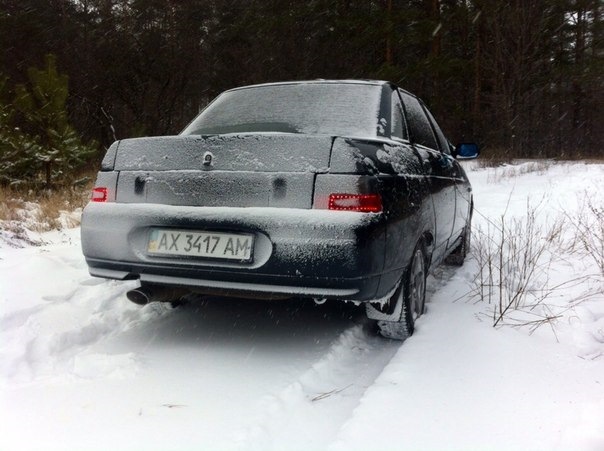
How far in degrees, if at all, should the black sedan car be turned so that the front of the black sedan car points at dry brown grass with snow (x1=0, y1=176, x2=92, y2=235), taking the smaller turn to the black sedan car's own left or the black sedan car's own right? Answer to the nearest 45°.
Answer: approximately 90° to the black sedan car's own left

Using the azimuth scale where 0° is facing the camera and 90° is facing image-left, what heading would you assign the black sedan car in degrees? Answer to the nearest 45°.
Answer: approximately 225°

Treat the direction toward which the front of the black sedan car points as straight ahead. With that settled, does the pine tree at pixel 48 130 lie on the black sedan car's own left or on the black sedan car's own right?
on the black sedan car's own left
